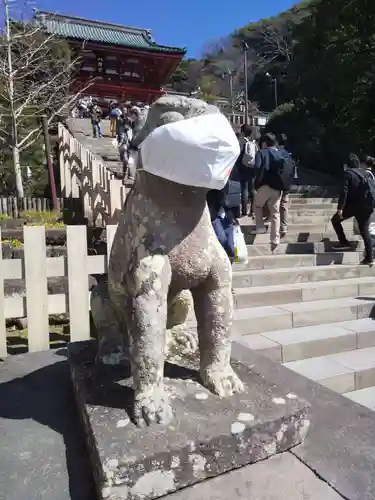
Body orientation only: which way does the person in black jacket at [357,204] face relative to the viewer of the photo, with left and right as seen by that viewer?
facing away from the viewer and to the left of the viewer

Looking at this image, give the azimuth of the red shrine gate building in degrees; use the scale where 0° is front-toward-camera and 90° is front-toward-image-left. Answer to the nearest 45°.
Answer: approximately 315°

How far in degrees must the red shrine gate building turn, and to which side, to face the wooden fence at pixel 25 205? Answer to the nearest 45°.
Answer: approximately 45° to its right

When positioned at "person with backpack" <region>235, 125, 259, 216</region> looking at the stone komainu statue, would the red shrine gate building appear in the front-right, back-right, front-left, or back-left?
back-right

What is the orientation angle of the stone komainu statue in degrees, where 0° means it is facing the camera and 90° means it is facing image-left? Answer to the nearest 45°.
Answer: approximately 315°

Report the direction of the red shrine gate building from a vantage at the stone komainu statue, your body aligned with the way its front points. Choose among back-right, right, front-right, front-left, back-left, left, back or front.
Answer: back-left

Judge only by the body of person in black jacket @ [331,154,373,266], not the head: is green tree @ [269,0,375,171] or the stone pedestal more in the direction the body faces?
the green tree

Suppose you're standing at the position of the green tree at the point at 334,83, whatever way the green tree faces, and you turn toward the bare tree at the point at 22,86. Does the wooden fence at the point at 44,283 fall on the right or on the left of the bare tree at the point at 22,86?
left

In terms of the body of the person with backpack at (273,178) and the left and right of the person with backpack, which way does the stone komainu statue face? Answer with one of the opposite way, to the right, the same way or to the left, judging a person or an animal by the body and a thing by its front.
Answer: the opposite way
